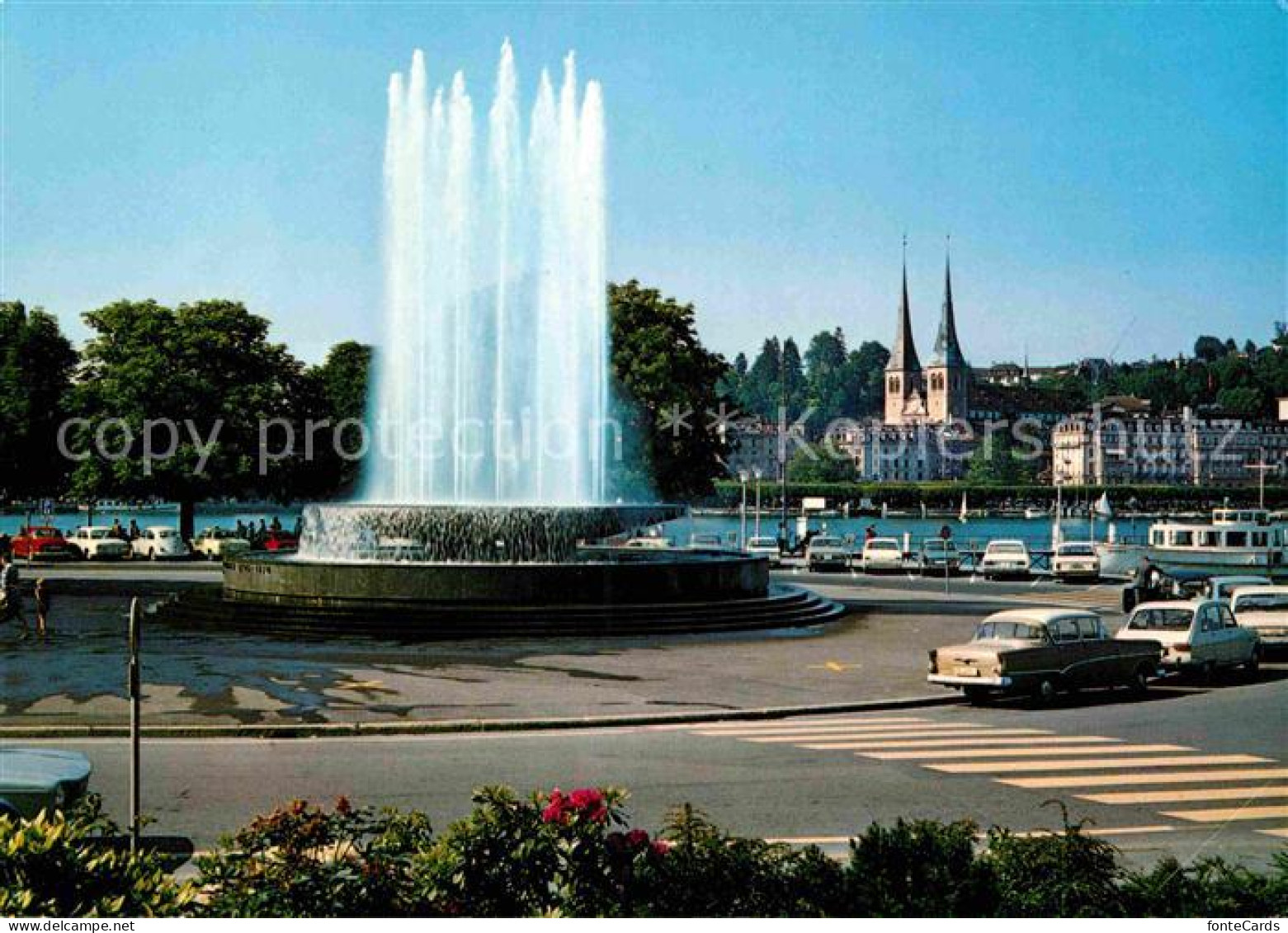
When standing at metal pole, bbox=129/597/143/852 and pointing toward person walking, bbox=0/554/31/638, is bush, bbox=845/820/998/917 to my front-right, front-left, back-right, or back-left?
back-right

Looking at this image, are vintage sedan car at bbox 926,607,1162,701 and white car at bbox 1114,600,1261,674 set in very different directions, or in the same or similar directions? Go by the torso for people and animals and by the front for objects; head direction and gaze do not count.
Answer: same or similar directions

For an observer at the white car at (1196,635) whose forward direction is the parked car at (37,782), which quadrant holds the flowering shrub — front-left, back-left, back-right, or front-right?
front-left
